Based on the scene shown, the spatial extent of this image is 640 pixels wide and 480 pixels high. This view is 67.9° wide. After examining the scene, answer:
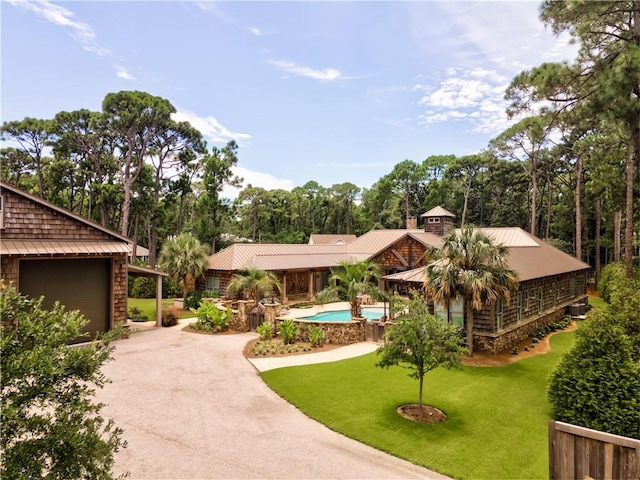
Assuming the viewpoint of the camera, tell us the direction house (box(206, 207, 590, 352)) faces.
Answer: facing the viewer and to the left of the viewer

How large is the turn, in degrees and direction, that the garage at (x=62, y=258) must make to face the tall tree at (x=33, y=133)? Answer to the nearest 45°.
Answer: approximately 180°

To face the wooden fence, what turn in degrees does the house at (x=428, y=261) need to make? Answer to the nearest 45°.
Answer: approximately 45° to its left

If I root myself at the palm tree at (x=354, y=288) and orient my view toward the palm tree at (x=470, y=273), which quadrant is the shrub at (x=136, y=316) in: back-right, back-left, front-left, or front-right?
back-right

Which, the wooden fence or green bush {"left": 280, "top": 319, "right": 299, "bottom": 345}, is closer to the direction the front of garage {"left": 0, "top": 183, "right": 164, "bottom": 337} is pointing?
the wooden fence

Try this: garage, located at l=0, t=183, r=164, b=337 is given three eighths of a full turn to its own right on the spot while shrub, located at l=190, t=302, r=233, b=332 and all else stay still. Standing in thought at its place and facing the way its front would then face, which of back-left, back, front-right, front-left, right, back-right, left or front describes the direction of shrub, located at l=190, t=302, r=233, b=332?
back-right

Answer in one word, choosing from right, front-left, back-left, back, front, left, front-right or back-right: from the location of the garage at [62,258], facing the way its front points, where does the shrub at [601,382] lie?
front-left

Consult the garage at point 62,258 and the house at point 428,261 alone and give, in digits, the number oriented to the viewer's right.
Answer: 0

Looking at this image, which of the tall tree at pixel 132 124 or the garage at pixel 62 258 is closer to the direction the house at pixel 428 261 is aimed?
the garage

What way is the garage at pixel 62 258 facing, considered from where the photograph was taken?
facing the viewer

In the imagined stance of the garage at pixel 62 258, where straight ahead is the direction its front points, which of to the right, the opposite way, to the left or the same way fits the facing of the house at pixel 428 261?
to the right

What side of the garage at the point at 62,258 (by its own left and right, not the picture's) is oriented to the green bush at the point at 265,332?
left

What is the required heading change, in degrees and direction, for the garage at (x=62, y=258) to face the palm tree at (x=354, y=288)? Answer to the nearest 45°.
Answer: approximately 90° to its left

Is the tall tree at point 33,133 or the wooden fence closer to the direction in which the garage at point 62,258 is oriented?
the wooden fence
